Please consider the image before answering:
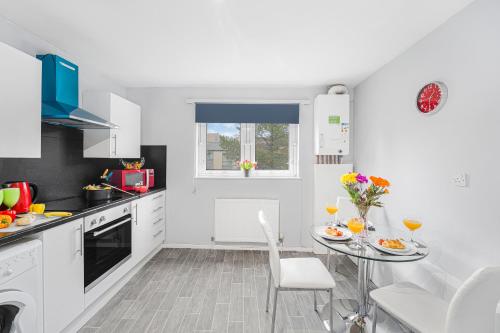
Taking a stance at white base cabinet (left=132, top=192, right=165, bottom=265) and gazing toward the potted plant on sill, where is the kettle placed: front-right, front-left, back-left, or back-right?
back-right

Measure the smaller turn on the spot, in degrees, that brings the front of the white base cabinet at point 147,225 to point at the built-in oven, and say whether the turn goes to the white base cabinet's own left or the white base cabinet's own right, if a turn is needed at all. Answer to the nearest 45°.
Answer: approximately 90° to the white base cabinet's own right

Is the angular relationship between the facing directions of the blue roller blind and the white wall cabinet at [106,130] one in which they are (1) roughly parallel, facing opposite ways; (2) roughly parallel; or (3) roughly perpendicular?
roughly perpendicular

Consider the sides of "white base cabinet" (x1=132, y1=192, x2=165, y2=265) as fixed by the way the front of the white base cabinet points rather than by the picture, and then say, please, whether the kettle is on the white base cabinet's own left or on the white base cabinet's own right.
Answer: on the white base cabinet's own right

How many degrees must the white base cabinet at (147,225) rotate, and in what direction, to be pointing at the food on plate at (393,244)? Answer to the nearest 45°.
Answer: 0° — it already faces it

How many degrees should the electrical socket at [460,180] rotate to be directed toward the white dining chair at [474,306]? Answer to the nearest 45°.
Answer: approximately 45° to its left

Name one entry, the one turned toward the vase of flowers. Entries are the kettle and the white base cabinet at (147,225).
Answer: the white base cabinet
